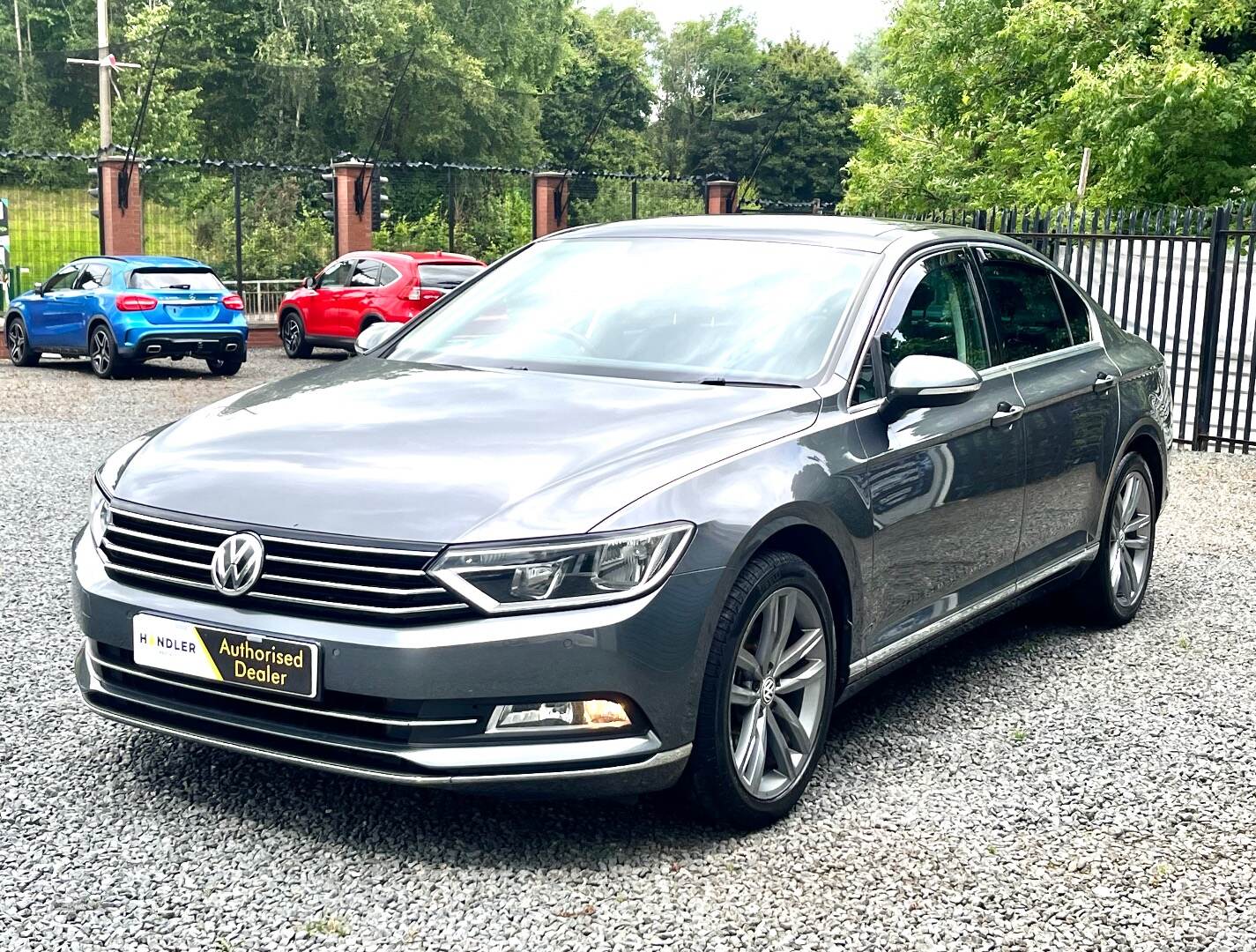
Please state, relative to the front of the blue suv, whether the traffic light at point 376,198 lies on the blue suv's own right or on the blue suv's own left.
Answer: on the blue suv's own right

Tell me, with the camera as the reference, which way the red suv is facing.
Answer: facing away from the viewer and to the left of the viewer

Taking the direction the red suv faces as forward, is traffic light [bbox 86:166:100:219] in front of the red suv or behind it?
in front

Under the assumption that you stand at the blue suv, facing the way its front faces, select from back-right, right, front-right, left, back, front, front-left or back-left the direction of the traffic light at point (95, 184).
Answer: front-right

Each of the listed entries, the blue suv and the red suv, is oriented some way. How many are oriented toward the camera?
0

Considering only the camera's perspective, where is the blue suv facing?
facing away from the viewer and to the left of the viewer

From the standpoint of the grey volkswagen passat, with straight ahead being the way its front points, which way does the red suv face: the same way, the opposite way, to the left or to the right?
to the right

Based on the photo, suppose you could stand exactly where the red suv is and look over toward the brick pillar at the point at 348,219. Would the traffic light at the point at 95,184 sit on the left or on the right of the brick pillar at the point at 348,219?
left

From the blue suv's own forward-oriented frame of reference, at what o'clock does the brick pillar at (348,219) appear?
The brick pillar is roughly at 2 o'clock from the blue suv.

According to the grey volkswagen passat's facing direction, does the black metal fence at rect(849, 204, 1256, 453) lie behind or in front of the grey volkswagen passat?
behind

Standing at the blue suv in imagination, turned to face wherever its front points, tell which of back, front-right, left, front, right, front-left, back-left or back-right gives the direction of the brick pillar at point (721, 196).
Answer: right

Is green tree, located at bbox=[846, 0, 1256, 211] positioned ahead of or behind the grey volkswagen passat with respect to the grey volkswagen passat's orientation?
behind
